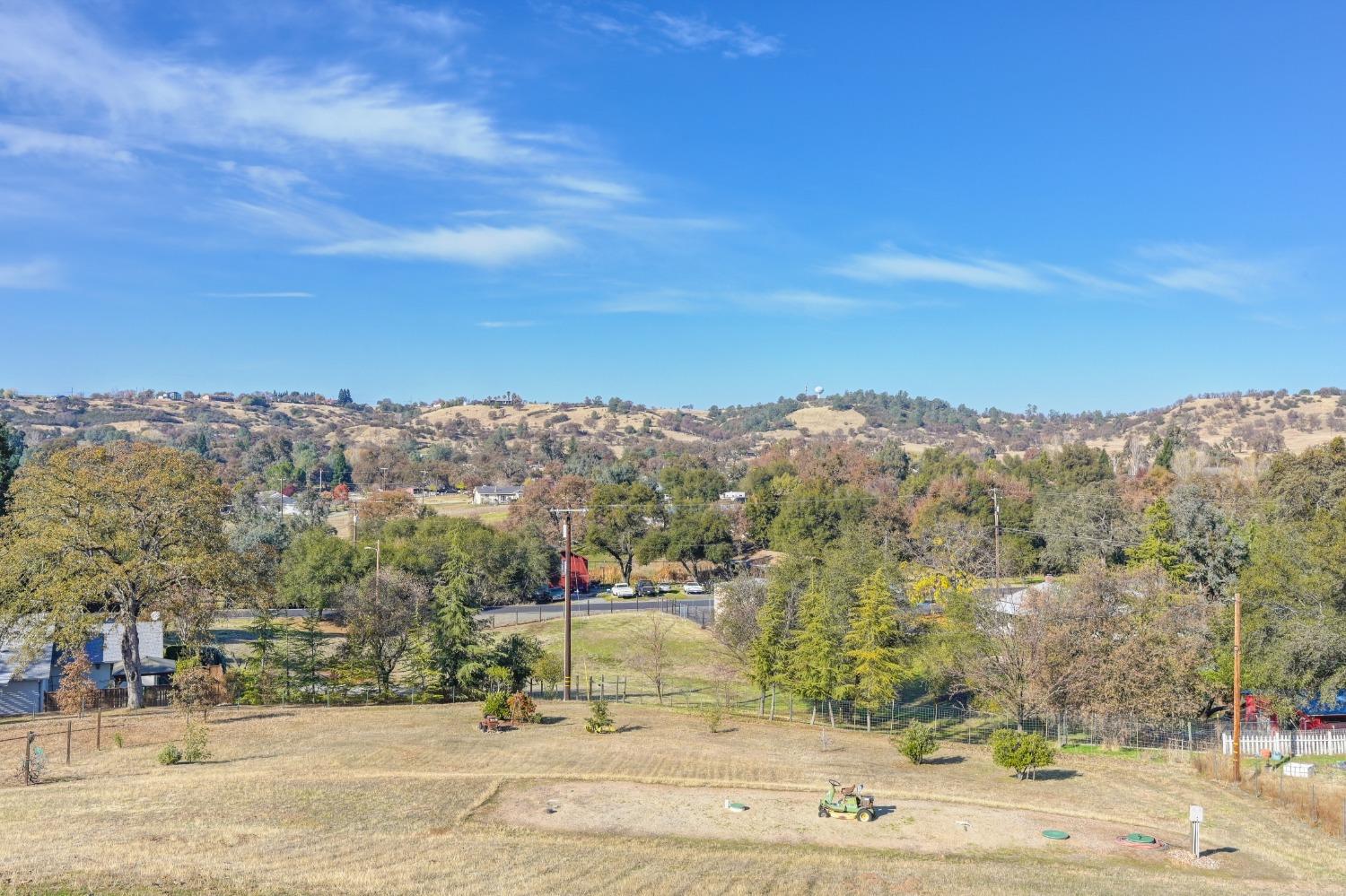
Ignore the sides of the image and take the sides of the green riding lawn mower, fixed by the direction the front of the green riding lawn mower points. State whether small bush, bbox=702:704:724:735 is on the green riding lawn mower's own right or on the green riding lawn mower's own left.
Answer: on the green riding lawn mower's own right

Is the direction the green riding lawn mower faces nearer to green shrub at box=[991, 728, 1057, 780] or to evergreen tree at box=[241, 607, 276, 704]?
the evergreen tree

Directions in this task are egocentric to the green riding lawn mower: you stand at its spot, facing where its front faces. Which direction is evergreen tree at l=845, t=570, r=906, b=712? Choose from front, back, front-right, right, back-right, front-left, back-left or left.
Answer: right

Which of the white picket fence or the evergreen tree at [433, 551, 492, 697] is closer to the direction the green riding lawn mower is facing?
the evergreen tree

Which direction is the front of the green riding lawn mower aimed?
to the viewer's left

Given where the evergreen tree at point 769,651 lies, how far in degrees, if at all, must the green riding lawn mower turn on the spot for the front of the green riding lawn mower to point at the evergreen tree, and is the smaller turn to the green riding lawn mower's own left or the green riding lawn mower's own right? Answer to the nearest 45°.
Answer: approximately 90° to the green riding lawn mower's own right
